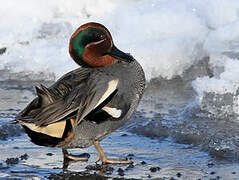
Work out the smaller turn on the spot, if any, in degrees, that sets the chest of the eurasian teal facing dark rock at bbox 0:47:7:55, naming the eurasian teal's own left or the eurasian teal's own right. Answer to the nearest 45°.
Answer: approximately 90° to the eurasian teal's own left

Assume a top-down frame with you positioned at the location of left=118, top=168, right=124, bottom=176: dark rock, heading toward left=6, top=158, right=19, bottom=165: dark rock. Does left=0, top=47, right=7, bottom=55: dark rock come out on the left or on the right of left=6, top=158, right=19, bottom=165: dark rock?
right

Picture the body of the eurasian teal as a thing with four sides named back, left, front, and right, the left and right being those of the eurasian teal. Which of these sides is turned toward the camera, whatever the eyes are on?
right

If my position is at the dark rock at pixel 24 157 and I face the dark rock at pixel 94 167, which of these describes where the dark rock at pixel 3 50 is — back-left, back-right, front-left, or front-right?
back-left

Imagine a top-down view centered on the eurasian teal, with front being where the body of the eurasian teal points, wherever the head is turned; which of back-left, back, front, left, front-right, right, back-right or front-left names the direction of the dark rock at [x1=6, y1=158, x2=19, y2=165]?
back
